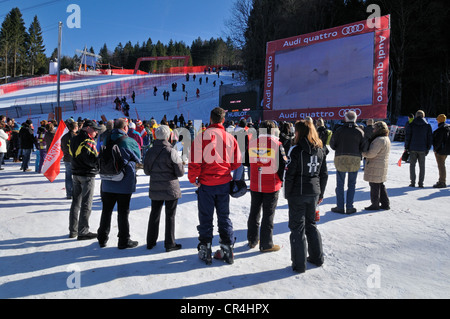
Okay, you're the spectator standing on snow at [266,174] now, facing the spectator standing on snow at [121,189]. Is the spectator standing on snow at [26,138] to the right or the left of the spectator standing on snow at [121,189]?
right

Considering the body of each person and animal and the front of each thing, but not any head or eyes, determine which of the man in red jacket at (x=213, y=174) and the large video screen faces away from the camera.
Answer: the man in red jacket

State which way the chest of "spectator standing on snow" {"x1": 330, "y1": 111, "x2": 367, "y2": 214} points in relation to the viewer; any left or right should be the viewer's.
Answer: facing away from the viewer

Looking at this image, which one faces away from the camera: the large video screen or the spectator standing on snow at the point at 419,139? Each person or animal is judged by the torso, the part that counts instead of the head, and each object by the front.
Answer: the spectator standing on snow

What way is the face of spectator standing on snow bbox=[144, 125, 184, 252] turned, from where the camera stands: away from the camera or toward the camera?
away from the camera

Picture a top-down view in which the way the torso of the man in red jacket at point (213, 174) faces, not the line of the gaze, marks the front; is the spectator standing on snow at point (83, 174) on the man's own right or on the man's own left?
on the man's own left

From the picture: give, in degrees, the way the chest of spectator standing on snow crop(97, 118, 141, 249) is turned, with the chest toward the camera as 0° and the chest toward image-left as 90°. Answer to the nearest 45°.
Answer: approximately 225°

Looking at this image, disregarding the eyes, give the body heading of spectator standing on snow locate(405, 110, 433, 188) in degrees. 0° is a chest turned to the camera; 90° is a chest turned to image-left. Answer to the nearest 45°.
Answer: approximately 180°

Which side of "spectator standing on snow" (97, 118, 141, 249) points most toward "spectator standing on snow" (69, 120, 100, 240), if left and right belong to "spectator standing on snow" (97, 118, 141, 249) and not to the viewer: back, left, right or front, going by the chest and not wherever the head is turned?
left

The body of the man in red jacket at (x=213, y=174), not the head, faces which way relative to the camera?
away from the camera
